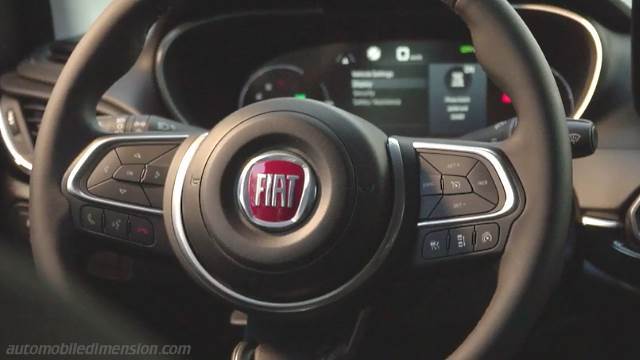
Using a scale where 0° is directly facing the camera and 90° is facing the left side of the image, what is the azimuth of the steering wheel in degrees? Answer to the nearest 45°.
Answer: approximately 0°
